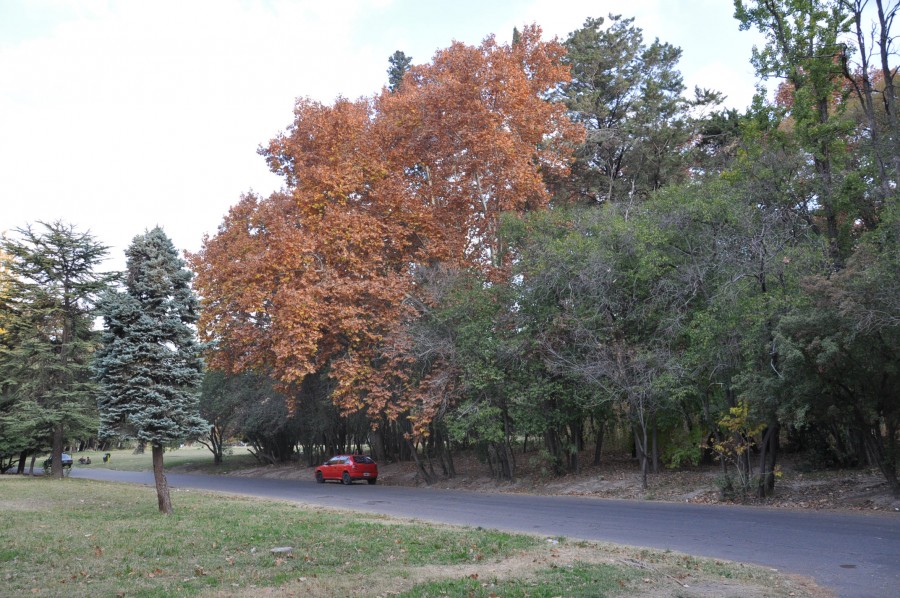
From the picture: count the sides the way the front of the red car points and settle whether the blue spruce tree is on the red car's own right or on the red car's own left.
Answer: on the red car's own left

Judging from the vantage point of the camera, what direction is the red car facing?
facing away from the viewer and to the left of the viewer

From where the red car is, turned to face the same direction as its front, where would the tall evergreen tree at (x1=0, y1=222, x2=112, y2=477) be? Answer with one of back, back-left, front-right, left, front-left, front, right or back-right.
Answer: front-left

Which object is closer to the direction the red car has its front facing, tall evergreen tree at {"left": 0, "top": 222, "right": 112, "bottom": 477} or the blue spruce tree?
the tall evergreen tree

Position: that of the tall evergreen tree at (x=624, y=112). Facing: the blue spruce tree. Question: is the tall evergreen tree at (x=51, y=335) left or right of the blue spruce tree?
right
